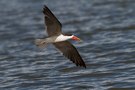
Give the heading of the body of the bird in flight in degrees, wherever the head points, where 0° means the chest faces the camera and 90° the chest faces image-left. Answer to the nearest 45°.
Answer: approximately 270°
